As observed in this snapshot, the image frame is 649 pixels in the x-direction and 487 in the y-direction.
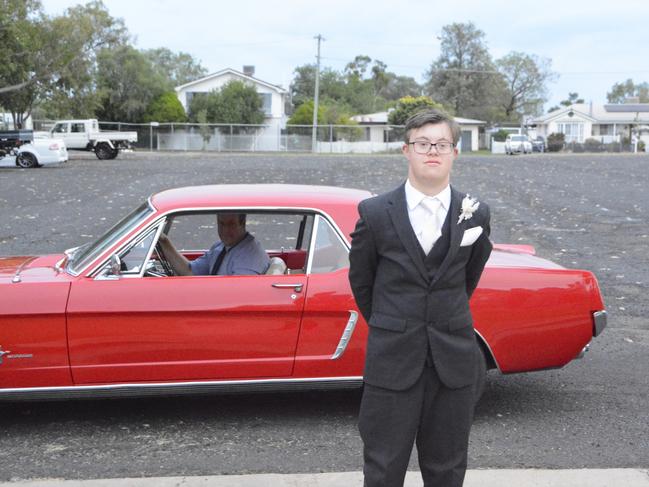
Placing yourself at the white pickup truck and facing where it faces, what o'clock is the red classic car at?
The red classic car is roughly at 9 o'clock from the white pickup truck.

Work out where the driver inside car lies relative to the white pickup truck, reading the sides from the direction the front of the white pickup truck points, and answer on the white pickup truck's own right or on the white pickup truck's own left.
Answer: on the white pickup truck's own left

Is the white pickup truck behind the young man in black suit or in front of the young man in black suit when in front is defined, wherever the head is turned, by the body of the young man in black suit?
behind

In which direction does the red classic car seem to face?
to the viewer's left

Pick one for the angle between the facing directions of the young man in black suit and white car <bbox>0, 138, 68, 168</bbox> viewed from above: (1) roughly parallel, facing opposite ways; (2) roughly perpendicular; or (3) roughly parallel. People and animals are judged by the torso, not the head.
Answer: roughly perpendicular

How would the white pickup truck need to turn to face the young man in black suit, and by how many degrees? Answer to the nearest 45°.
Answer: approximately 90° to its left

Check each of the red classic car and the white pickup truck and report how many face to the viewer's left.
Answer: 2

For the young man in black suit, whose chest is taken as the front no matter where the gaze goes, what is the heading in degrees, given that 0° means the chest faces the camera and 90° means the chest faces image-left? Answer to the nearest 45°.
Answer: approximately 0°

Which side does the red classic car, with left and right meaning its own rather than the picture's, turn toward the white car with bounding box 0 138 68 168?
right

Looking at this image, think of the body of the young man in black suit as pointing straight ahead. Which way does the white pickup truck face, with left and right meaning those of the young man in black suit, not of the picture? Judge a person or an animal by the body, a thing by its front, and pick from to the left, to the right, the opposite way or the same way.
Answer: to the right

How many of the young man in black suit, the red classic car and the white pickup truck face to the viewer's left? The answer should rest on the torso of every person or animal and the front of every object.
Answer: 2

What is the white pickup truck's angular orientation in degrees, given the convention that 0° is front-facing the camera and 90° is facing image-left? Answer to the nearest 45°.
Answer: approximately 90°
